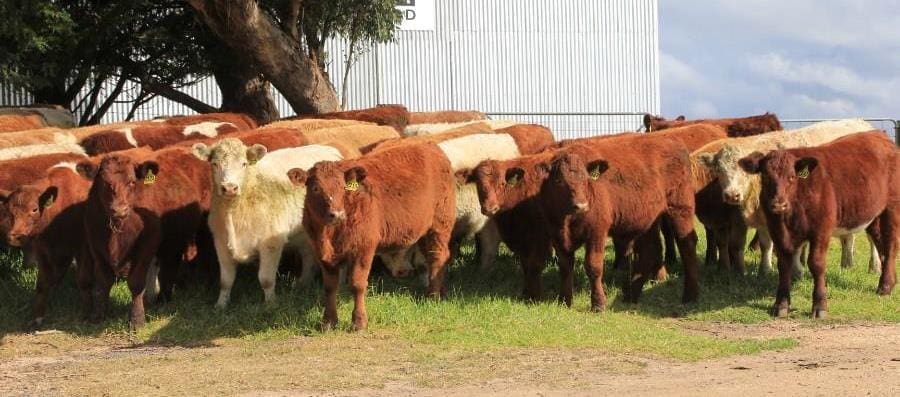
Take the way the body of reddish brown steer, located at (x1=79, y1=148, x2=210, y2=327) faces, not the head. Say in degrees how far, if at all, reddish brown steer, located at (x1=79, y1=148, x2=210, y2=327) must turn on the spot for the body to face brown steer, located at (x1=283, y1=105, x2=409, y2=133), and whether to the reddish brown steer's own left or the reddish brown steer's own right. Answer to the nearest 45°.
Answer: approximately 180°

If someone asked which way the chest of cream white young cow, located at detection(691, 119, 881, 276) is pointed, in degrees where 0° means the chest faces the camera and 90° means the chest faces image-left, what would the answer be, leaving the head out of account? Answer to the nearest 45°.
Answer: approximately 45°

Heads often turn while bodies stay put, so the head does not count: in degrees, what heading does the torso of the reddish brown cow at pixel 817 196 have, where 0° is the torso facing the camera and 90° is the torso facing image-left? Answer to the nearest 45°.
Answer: approximately 45°

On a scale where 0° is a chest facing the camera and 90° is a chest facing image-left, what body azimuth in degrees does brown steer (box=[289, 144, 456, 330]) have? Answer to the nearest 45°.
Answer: approximately 45°

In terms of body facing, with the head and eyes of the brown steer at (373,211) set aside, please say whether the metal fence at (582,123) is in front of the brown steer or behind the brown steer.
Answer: behind

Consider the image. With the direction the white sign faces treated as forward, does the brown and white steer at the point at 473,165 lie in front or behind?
in front

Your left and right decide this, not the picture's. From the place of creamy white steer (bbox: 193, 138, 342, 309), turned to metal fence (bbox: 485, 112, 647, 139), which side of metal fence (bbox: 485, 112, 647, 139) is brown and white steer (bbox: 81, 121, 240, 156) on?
left

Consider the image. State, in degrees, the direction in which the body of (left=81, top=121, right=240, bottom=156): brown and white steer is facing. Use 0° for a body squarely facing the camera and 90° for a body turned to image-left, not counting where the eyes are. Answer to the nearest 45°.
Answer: approximately 90°

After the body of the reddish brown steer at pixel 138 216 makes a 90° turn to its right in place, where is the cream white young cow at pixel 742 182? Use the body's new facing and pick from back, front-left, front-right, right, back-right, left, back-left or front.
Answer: back-right

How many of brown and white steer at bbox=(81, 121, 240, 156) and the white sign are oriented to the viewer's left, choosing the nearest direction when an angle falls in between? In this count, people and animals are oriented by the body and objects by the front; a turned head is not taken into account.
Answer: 1

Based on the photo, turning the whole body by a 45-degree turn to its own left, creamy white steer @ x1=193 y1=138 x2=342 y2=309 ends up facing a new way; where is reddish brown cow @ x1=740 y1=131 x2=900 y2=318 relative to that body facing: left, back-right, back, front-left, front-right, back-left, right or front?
left
